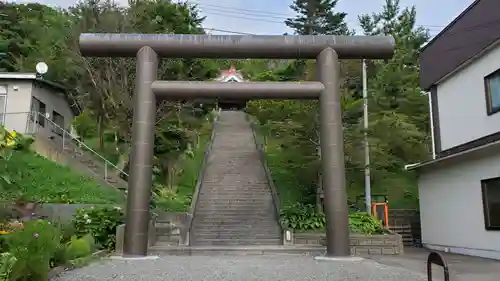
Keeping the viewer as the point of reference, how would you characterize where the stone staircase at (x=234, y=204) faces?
facing the viewer

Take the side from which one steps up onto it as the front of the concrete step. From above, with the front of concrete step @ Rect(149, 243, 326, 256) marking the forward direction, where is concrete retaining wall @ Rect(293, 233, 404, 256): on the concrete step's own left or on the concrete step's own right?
on the concrete step's own left

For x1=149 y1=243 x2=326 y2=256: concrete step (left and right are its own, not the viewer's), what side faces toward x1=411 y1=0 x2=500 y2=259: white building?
left

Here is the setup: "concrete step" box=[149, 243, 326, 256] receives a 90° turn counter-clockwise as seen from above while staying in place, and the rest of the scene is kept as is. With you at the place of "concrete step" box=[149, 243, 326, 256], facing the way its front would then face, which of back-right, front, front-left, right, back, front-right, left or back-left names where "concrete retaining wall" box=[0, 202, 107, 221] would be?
back

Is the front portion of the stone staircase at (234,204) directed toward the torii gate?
yes

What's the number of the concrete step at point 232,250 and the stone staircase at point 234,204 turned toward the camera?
2

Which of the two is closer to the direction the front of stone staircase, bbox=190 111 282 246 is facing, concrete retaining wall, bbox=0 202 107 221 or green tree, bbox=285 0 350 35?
the concrete retaining wall

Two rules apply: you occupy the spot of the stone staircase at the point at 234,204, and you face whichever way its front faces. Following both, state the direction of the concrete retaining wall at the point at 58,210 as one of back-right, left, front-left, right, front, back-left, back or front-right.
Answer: front-right

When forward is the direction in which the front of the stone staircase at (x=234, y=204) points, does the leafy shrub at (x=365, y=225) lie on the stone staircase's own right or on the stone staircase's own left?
on the stone staircase's own left

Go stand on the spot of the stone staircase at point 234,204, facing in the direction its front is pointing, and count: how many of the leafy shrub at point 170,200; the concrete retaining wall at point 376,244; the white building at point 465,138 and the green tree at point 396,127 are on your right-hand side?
1

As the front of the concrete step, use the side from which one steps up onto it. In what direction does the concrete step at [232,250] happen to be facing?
toward the camera

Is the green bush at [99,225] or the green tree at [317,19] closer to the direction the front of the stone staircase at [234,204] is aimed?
the green bush

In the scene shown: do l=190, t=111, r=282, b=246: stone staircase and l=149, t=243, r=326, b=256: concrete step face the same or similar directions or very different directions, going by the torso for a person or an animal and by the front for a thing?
same or similar directions

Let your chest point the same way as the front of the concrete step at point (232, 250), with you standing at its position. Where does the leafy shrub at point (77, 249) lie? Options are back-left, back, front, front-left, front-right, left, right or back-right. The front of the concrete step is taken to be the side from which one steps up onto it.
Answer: front-right

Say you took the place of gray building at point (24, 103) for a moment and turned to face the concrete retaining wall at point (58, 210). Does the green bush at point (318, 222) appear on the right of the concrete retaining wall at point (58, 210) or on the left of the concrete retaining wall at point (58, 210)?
left

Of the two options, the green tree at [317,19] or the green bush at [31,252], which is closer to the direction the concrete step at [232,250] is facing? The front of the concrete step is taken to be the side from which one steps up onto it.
the green bush

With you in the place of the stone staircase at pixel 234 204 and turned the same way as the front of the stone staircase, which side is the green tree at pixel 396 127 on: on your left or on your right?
on your left

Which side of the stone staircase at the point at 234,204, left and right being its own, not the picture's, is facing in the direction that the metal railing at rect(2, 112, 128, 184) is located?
right

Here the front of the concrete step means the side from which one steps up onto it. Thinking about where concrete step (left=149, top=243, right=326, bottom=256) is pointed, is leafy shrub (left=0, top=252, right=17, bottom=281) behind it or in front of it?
in front

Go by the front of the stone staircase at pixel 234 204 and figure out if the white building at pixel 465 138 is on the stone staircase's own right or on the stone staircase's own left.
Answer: on the stone staircase's own left
